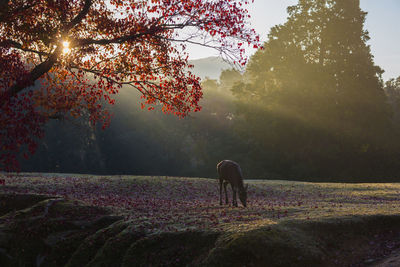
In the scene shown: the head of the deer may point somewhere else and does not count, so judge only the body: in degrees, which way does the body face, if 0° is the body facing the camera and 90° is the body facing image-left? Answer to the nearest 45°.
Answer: approximately 315°

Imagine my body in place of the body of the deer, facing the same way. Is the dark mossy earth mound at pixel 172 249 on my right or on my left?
on my right

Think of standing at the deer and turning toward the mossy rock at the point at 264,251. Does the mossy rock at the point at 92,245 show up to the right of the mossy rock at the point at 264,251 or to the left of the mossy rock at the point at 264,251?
right
